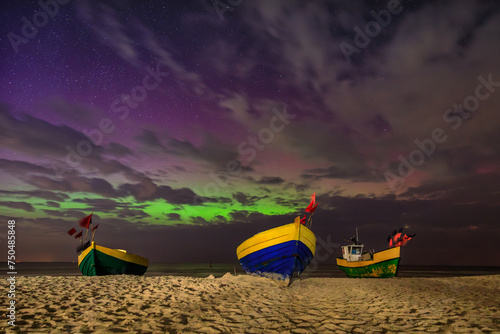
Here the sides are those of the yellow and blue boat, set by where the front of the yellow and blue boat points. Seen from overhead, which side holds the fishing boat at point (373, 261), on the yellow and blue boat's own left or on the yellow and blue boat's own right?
on the yellow and blue boat's own left

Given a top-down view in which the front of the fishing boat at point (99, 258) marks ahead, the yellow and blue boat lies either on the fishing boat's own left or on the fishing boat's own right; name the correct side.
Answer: on the fishing boat's own left

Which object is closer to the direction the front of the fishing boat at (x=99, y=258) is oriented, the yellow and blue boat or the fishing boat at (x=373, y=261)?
the yellow and blue boat

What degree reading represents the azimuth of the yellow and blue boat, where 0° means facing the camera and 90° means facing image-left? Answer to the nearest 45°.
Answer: approximately 315°

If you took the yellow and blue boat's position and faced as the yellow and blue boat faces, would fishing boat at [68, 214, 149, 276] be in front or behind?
behind

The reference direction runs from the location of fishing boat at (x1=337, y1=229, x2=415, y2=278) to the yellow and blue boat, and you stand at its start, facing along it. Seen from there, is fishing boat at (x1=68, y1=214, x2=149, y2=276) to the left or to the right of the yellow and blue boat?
right
